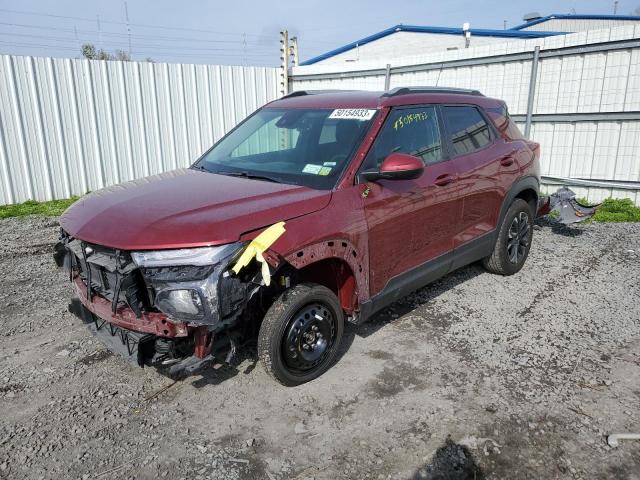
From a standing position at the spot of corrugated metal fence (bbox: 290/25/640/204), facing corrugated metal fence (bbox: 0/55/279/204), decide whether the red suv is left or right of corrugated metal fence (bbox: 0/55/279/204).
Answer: left

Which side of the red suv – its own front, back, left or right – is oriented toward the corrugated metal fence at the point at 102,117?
right

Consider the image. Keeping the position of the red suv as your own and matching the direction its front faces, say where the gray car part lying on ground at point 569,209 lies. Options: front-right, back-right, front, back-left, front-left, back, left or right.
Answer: back

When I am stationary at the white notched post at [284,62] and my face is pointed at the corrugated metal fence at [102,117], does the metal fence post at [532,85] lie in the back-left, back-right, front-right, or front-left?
back-left

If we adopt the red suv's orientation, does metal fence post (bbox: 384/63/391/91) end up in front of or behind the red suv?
behind

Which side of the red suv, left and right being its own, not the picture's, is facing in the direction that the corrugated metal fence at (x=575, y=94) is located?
back

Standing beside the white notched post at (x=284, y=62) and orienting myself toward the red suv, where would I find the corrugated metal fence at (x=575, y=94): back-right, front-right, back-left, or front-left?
front-left

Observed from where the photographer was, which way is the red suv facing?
facing the viewer and to the left of the viewer

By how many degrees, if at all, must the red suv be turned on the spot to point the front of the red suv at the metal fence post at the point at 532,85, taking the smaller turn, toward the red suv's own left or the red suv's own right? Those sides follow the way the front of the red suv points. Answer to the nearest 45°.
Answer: approximately 180°

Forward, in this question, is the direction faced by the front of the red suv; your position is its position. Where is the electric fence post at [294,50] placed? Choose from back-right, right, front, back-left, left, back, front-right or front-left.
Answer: back-right
